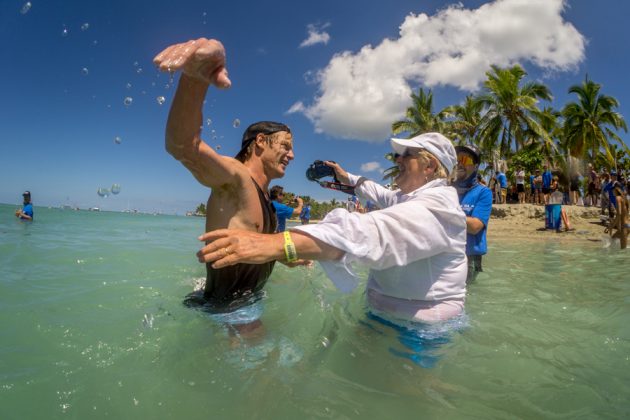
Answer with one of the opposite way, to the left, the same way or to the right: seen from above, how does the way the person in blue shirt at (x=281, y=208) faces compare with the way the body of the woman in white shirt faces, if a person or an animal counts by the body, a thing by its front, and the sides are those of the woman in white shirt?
the opposite way

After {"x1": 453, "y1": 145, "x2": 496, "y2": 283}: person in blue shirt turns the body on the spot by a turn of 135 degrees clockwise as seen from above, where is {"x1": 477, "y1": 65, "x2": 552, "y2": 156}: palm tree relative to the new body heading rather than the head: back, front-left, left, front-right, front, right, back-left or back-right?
front

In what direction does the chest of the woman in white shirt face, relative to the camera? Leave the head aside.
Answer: to the viewer's left

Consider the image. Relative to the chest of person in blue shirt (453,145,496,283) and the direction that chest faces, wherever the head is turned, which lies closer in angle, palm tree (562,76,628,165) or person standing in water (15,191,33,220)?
the person standing in water

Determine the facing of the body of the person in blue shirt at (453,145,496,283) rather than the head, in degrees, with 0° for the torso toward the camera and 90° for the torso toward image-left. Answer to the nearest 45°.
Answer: approximately 45°

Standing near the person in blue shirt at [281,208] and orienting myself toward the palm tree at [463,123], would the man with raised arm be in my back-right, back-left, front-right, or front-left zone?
back-right

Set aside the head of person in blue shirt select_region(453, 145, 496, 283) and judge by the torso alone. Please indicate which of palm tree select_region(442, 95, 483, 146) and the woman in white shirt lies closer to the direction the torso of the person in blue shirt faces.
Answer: the woman in white shirt

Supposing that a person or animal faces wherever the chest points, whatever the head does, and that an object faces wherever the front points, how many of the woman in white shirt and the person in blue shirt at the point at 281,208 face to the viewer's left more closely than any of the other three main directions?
1

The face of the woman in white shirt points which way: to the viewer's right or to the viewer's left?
to the viewer's left
